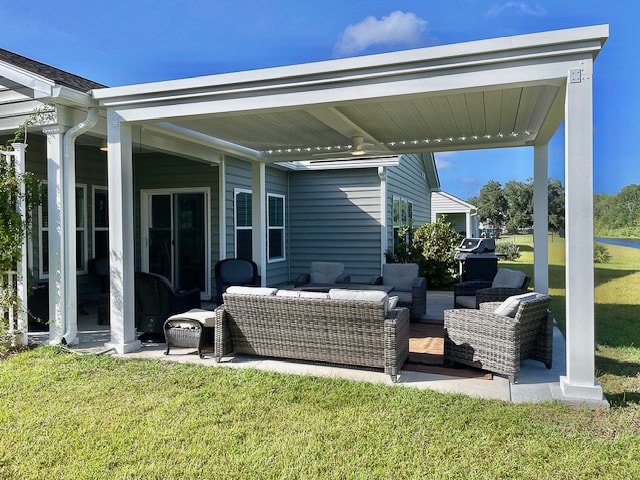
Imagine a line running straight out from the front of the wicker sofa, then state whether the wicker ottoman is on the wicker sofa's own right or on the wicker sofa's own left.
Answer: on the wicker sofa's own left

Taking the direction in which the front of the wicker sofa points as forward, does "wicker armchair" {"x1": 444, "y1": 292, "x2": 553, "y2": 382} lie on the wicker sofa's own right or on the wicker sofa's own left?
on the wicker sofa's own right

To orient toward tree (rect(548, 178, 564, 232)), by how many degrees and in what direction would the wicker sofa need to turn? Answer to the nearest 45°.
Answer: approximately 45° to its right

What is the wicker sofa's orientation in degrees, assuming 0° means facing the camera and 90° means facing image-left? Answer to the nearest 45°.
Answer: approximately 180°

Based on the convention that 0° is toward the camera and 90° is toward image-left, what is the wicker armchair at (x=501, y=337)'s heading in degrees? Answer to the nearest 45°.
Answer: approximately 135°

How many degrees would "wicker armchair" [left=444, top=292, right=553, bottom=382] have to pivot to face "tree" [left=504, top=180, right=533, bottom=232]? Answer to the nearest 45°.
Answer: approximately 45° to its right
